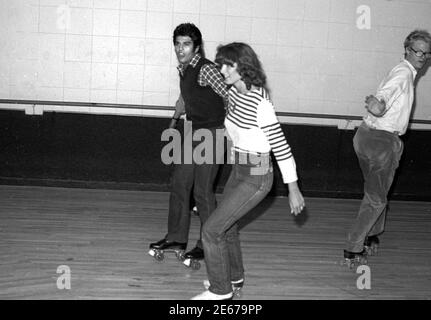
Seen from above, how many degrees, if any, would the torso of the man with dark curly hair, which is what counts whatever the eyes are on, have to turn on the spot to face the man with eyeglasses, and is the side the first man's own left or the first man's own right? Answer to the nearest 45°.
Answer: approximately 135° to the first man's own left

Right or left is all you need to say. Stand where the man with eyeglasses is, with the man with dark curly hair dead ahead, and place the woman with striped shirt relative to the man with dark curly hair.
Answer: left

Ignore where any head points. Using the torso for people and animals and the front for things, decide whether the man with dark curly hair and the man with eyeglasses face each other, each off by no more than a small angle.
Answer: no

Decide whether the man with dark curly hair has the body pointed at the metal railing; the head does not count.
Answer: no

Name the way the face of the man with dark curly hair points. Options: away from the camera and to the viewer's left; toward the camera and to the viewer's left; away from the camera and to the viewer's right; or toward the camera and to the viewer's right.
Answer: toward the camera and to the viewer's left
